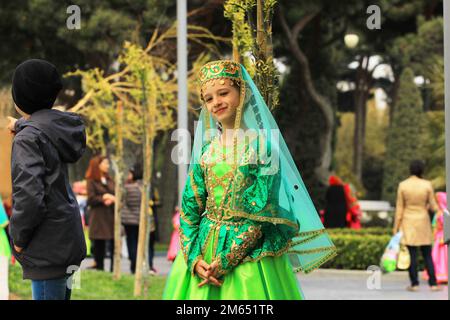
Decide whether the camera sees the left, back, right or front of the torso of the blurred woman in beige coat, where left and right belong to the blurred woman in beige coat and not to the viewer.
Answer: back

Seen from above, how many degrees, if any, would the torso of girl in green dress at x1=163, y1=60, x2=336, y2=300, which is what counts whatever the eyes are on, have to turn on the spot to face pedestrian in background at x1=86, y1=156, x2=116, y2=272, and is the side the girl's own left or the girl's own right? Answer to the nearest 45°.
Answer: approximately 135° to the girl's own right

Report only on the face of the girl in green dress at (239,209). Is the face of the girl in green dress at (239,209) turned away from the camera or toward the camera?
toward the camera

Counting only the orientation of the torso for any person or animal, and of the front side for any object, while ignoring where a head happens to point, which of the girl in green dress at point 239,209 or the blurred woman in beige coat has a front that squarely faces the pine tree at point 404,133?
the blurred woman in beige coat

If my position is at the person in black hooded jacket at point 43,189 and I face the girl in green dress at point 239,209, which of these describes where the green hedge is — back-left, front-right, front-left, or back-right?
front-left

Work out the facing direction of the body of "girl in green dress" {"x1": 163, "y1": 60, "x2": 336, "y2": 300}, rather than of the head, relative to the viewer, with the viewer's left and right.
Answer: facing the viewer and to the left of the viewer

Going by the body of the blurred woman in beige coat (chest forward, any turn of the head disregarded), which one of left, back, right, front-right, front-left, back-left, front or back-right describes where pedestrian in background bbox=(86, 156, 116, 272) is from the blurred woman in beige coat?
left

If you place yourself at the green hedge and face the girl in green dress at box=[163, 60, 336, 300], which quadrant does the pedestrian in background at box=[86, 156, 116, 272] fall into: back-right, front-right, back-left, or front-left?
front-right

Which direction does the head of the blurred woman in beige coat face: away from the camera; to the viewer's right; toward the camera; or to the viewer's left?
away from the camera

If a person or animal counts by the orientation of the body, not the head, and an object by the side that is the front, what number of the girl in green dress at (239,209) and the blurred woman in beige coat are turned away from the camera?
1

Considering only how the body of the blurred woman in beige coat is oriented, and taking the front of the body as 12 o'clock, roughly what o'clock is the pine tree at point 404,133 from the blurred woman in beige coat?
The pine tree is roughly at 12 o'clock from the blurred woman in beige coat.

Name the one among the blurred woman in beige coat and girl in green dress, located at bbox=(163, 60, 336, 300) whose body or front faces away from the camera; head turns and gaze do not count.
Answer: the blurred woman in beige coat

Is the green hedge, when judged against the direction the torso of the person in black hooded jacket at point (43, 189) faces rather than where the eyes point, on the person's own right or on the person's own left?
on the person's own right

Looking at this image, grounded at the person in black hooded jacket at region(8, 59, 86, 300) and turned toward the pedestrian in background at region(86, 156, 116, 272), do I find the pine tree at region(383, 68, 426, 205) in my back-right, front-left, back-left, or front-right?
front-right
